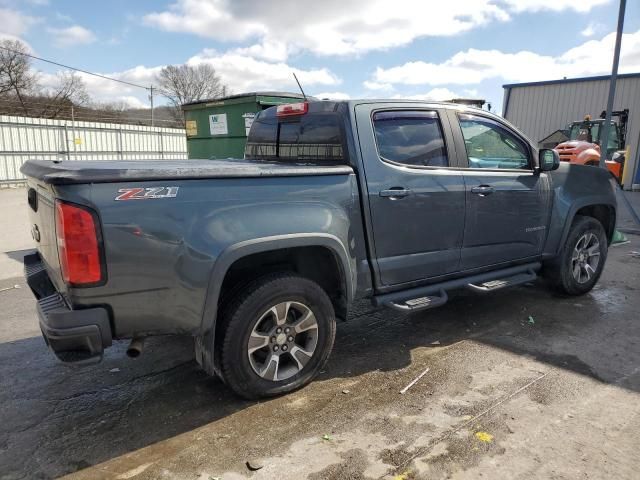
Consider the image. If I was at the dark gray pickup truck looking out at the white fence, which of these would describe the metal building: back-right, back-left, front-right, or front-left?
front-right

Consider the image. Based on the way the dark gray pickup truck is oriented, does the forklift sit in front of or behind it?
in front

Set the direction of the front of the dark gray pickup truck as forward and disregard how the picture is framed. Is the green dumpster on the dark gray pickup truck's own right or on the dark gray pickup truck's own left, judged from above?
on the dark gray pickup truck's own left

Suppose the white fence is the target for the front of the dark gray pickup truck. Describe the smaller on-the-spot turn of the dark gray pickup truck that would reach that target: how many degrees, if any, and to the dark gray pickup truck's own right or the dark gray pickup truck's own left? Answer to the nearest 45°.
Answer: approximately 90° to the dark gray pickup truck's own left

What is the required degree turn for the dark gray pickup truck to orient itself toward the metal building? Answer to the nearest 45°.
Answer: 0° — it already faces it

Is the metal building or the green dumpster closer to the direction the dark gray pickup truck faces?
the metal building

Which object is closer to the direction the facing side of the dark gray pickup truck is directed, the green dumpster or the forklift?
the forklift

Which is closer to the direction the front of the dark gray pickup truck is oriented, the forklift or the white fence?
the forklift

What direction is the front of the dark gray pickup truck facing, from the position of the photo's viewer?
facing away from the viewer and to the right of the viewer
